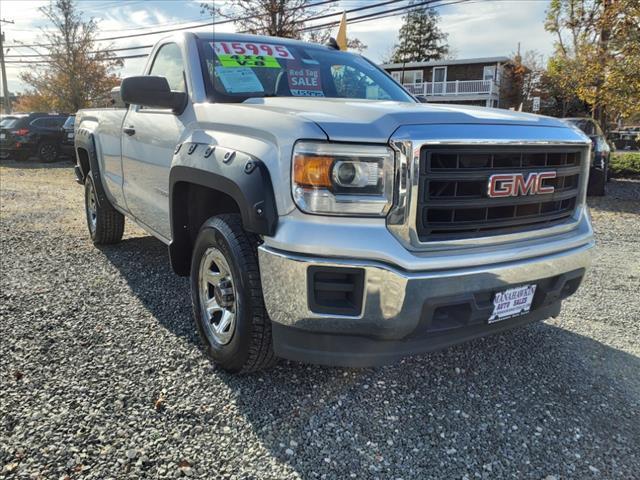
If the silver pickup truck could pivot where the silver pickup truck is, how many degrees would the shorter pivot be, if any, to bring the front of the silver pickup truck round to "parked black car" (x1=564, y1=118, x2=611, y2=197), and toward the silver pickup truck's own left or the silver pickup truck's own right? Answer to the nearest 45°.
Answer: approximately 90° to the silver pickup truck's own left

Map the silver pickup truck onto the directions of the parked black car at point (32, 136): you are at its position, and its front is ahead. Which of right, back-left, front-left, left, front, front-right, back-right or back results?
back-right

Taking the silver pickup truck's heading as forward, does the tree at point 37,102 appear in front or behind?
behind

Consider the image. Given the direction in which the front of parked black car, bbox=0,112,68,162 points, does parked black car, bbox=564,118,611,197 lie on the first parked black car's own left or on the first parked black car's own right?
on the first parked black car's own right

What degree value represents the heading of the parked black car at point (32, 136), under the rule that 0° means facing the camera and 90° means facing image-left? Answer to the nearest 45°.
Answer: approximately 225°

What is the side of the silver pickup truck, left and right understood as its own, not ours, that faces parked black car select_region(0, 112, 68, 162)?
back

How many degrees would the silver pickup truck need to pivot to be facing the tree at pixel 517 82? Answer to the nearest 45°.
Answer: approximately 135° to its left

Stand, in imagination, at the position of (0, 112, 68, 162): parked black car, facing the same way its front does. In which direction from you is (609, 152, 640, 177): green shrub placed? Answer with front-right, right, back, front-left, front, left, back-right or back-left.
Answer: right

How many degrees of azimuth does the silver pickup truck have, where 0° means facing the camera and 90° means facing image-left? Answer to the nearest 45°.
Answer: approximately 315°

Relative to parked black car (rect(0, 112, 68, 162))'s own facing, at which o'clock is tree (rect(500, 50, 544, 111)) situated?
The tree is roughly at 1 o'clock from the parked black car.

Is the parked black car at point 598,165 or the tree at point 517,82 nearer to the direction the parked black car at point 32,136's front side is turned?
the tree

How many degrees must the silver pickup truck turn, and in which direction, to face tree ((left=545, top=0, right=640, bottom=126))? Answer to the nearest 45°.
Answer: approximately 90° to its left

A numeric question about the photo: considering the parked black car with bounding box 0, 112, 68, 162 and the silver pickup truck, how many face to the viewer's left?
0
